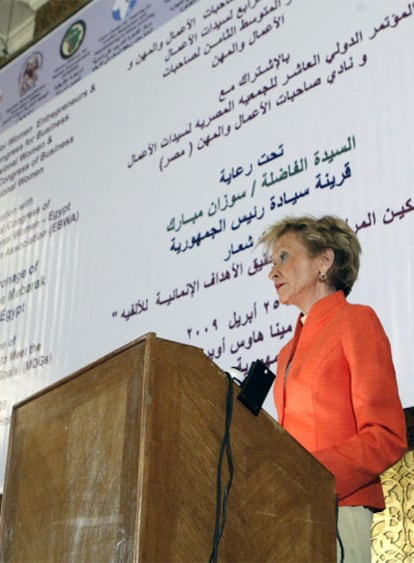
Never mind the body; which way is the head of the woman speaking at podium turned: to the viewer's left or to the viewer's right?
to the viewer's left
